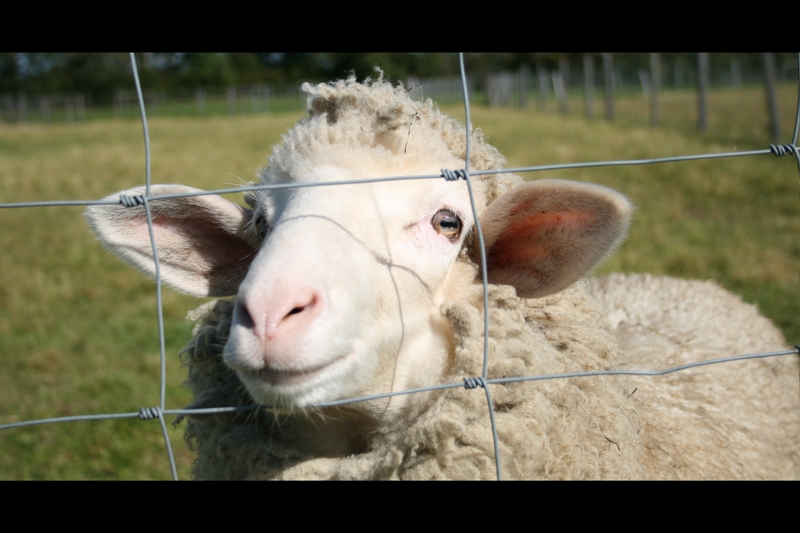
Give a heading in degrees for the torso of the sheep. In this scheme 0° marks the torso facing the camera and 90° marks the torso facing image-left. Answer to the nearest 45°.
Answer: approximately 45°

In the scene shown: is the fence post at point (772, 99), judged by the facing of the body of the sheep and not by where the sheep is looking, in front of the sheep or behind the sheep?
behind
